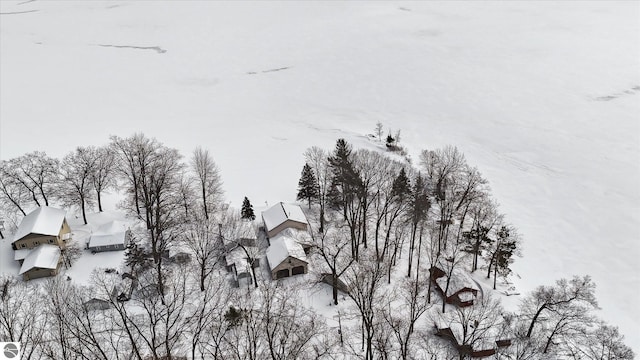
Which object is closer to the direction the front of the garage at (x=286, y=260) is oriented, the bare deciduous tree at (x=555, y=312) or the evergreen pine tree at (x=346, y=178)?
the bare deciduous tree

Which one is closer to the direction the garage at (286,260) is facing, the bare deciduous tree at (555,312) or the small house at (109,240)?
the bare deciduous tree

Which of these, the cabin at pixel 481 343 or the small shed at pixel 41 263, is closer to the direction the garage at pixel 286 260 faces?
the cabin

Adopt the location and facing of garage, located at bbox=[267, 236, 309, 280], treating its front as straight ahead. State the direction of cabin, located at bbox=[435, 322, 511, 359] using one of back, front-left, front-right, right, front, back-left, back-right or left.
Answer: front-left

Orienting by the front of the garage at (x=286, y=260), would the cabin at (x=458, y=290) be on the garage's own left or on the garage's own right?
on the garage's own left

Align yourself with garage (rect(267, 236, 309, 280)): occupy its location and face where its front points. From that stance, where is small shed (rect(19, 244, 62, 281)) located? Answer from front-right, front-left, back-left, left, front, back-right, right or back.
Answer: right

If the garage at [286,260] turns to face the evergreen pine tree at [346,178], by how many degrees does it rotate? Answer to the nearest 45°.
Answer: approximately 135° to its left

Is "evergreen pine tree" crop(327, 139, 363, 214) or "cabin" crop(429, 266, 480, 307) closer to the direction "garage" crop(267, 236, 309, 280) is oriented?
the cabin

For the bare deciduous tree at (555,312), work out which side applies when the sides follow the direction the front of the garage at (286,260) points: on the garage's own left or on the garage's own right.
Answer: on the garage's own left

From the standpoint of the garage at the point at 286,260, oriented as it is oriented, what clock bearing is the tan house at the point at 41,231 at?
The tan house is roughly at 3 o'clock from the garage.

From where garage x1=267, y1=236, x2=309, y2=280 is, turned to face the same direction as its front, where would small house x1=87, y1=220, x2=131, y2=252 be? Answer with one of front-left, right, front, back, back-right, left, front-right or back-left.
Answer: right

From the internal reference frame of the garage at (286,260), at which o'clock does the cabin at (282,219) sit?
the cabin at (282,219) is roughly at 6 o'clock from the garage at (286,260).

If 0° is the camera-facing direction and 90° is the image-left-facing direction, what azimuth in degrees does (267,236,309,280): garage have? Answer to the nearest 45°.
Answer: approximately 0°
